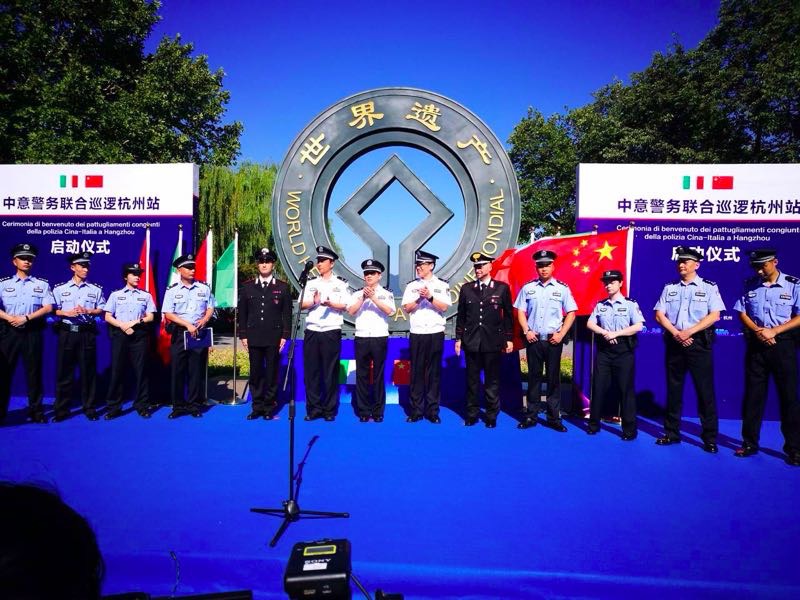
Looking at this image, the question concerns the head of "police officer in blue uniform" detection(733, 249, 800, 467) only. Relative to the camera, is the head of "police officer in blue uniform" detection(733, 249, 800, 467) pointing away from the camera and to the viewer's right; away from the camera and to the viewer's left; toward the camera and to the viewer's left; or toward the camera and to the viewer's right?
toward the camera and to the viewer's left

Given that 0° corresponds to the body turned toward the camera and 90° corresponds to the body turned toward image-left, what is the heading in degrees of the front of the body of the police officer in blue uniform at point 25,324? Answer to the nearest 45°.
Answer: approximately 0°

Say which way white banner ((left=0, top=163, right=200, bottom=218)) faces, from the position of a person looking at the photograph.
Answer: facing the viewer

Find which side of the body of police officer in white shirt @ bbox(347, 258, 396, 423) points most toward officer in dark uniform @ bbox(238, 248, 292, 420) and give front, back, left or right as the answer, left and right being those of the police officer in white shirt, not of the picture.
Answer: right

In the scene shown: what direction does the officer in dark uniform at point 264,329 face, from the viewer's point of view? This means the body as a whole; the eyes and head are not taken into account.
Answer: toward the camera

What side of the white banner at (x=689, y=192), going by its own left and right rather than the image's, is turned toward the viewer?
front

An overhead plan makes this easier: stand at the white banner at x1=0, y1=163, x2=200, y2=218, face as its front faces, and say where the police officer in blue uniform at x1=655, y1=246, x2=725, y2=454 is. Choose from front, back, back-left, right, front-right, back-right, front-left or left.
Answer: front-left

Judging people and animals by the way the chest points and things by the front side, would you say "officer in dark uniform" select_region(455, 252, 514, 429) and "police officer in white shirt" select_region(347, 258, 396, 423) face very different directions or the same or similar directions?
same or similar directions

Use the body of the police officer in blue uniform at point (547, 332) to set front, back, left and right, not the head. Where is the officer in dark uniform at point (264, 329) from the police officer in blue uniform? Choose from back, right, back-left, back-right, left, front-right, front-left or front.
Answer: right

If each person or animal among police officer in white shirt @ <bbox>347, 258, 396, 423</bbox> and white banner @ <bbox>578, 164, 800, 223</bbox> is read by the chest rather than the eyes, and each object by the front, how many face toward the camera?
2

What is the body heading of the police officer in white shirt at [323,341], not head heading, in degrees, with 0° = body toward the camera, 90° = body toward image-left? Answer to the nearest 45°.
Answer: approximately 0°

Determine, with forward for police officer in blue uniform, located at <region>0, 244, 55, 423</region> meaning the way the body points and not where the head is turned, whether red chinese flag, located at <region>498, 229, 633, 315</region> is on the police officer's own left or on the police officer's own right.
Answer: on the police officer's own left

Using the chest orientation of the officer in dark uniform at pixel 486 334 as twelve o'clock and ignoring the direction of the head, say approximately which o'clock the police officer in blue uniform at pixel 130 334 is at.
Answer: The police officer in blue uniform is roughly at 3 o'clock from the officer in dark uniform.

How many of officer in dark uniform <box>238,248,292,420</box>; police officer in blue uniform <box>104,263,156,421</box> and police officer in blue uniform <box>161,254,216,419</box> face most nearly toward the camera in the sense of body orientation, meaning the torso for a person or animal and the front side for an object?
3

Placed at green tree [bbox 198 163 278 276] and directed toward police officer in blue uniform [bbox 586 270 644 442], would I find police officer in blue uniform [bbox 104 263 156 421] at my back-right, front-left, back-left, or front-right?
front-right

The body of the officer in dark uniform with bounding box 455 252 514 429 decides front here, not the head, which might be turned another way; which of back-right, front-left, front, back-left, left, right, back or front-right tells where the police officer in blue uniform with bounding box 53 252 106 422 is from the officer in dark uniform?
right
